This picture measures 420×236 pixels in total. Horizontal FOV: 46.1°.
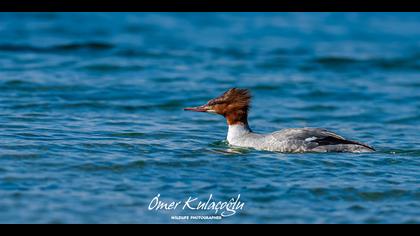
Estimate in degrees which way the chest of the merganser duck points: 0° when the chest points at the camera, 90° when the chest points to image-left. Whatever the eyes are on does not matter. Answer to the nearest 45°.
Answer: approximately 90°
